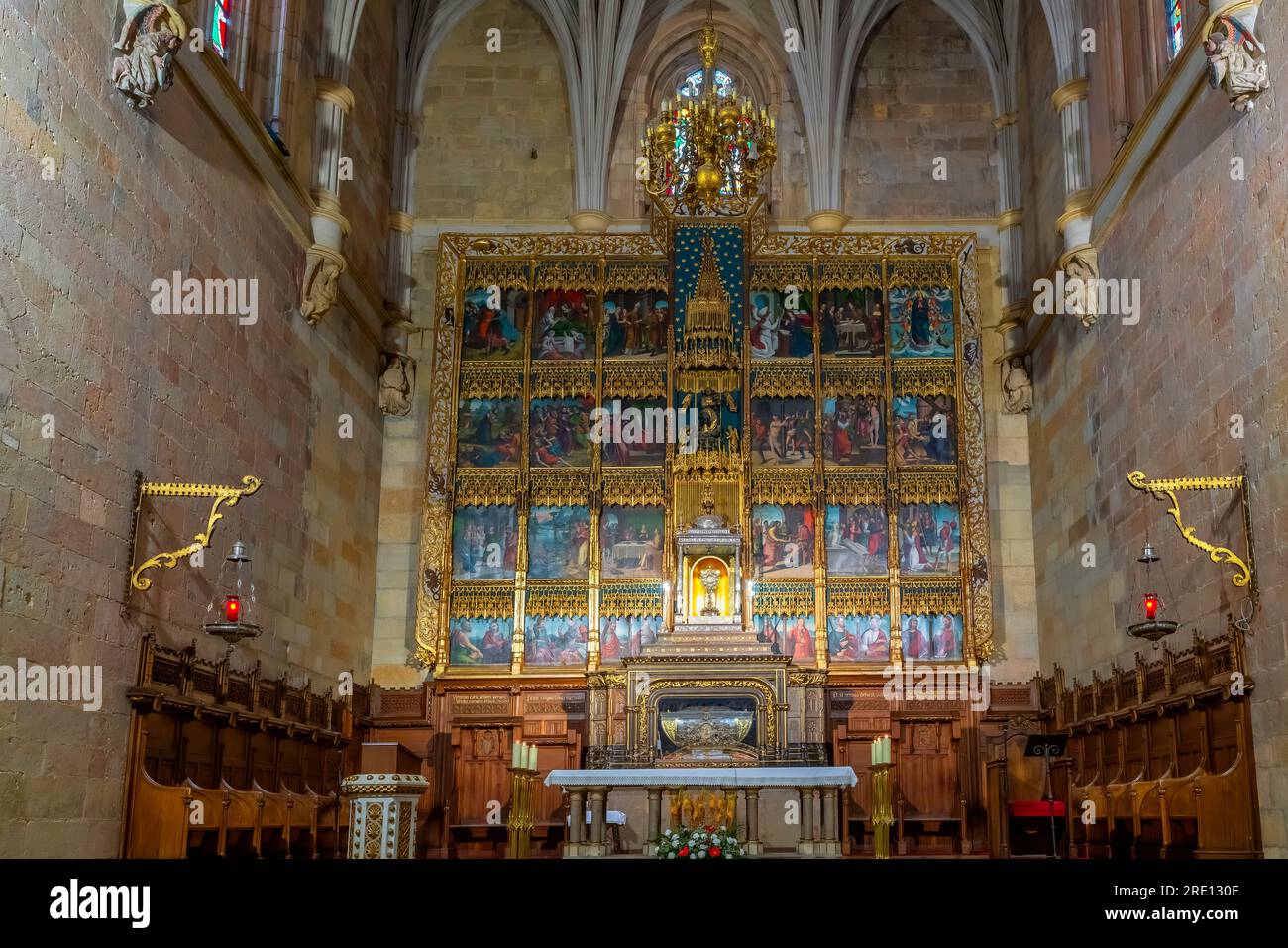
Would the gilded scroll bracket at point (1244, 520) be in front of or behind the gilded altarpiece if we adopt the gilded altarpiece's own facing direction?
in front

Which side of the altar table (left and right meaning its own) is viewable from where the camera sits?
front

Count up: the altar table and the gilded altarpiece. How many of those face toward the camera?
2

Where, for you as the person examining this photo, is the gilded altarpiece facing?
facing the viewer

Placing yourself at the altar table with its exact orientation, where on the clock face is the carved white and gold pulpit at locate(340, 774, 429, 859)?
The carved white and gold pulpit is roughly at 3 o'clock from the altar table.

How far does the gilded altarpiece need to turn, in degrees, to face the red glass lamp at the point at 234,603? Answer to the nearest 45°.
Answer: approximately 45° to its right

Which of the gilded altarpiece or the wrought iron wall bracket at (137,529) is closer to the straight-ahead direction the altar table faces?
the wrought iron wall bracket

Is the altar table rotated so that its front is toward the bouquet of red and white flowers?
yes

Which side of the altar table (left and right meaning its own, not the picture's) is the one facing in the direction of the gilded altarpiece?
back

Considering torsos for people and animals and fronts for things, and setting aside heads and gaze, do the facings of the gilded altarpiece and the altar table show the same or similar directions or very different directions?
same or similar directions

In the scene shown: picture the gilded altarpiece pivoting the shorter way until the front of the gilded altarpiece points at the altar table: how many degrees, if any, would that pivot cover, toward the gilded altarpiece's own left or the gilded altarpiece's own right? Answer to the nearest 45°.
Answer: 0° — it already faces it

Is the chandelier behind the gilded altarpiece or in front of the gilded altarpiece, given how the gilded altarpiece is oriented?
in front
